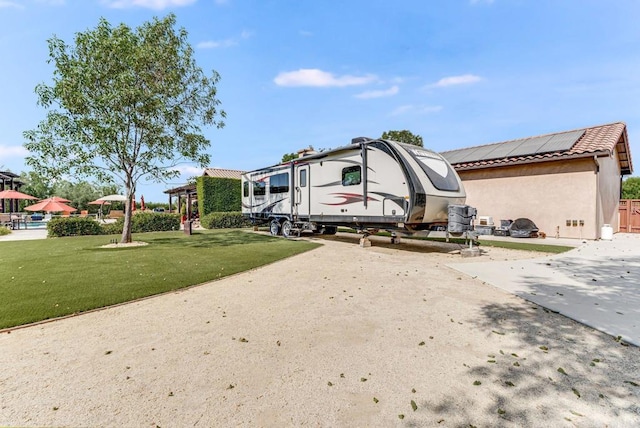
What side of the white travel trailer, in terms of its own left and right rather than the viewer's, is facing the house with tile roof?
left

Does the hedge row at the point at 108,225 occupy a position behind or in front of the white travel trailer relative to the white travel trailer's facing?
behind

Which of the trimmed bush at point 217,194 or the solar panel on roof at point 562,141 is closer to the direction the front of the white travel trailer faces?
the solar panel on roof

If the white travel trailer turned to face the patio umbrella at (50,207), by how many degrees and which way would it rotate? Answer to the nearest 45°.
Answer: approximately 135° to its right

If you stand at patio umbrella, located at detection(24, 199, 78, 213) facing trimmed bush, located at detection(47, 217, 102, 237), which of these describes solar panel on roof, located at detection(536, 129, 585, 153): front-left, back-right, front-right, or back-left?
front-left

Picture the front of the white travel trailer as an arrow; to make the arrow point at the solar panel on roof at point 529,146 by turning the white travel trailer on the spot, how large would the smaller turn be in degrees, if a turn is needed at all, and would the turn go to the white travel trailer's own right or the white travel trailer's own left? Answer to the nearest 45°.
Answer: approximately 90° to the white travel trailer's own left

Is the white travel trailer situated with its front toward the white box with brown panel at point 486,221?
no

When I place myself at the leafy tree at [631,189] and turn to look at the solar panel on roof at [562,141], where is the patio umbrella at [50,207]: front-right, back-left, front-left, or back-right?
front-right

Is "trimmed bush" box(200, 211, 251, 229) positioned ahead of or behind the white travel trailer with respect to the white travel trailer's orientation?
behind

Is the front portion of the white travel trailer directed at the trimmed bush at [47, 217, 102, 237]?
no

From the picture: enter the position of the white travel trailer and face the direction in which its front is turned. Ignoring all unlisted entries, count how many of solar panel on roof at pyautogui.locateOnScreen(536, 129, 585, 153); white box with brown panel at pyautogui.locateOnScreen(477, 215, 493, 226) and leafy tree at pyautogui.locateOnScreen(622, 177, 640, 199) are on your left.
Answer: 3

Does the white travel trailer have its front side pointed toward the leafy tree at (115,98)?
no

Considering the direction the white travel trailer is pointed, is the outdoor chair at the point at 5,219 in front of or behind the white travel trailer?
behind

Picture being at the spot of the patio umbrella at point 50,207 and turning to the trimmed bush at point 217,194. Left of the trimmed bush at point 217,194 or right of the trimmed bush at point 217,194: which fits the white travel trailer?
right

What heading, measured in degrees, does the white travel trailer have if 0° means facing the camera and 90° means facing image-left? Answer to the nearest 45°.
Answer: approximately 315°
